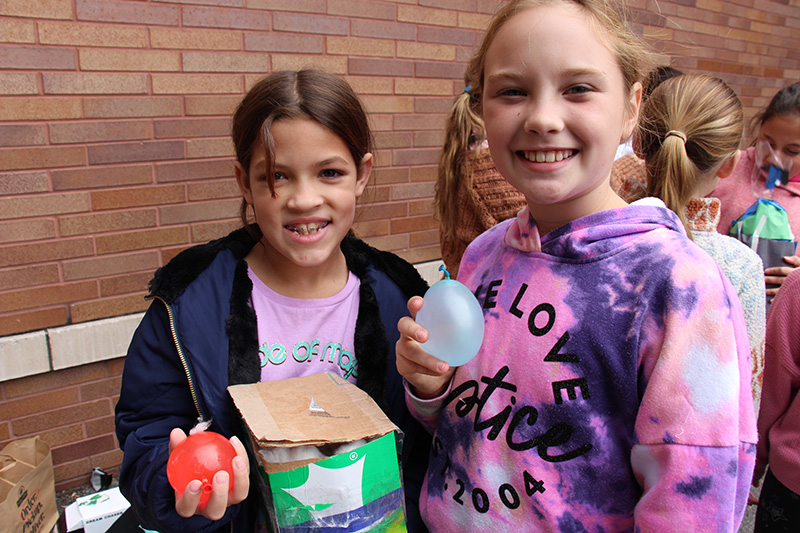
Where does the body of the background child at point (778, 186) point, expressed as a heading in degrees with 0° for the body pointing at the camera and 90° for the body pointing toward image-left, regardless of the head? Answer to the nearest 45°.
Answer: approximately 45°

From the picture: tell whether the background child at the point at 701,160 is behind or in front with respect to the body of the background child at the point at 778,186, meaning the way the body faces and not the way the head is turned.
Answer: in front

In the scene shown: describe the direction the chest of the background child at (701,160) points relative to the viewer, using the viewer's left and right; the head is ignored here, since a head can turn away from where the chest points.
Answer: facing away from the viewer and to the right of the viewer

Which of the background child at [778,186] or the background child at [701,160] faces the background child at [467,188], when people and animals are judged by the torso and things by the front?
the background child at [778,186]

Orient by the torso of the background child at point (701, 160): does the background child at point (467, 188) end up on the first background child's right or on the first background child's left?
on the first background child's left

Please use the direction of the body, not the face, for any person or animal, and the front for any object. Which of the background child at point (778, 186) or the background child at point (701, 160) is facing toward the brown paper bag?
the background child at point (778, 186)

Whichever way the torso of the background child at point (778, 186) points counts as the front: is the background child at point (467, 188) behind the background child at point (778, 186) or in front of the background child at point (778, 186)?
in front

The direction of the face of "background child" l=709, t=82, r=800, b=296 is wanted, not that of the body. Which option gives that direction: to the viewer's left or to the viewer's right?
to the viewer's left

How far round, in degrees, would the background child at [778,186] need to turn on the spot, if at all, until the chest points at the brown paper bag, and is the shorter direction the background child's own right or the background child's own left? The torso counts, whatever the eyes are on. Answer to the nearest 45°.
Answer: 0° — they already face it

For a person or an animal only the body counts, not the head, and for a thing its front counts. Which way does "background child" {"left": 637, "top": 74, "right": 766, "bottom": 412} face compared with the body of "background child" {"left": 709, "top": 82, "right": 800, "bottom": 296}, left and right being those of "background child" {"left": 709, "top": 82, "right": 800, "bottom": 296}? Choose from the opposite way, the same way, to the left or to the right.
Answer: the opposite way
